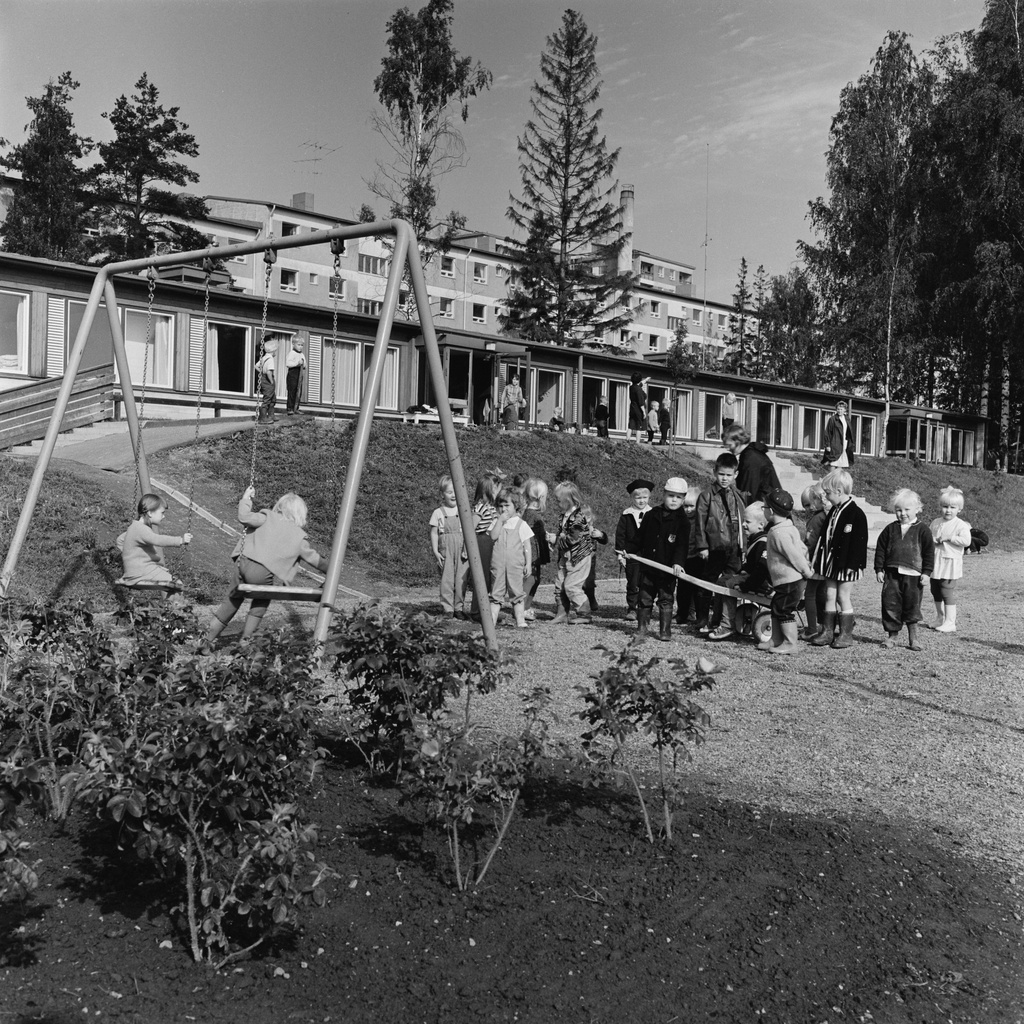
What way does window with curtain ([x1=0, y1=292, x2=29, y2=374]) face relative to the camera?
toward the camera

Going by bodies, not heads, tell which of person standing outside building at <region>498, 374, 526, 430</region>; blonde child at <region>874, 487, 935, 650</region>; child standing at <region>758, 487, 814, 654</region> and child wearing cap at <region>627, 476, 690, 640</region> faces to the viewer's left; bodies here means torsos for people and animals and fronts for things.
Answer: the child standing

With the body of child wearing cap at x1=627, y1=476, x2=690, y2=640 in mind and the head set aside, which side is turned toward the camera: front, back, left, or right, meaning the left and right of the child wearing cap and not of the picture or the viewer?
front

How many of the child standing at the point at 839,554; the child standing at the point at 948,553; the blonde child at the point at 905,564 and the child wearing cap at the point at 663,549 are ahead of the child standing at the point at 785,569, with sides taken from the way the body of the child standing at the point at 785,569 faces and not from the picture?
1

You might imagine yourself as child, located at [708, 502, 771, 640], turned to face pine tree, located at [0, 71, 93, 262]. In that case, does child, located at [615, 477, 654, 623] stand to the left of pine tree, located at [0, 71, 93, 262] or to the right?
left

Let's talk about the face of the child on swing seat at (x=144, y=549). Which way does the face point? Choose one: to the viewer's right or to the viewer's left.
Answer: to the viewer's right

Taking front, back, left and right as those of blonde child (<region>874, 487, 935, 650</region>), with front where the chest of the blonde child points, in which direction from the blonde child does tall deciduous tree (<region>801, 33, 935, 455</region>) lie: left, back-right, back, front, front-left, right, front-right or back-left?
back

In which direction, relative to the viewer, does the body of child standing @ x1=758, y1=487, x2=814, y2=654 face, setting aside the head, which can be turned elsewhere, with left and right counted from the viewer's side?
facing to the left of the viewer

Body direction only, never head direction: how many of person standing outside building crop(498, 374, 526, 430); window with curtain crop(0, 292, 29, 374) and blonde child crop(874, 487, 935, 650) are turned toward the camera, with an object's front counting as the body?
3

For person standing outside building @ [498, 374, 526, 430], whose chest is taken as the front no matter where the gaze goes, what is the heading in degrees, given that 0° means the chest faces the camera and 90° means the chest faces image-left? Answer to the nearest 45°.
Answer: approximately 0°

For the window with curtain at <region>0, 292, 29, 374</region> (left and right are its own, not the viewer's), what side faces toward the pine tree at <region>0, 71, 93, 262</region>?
back

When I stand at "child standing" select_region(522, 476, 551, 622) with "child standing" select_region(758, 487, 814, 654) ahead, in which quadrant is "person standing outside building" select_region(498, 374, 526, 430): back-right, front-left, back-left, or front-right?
back-left

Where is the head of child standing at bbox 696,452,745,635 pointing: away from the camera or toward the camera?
toward the camera

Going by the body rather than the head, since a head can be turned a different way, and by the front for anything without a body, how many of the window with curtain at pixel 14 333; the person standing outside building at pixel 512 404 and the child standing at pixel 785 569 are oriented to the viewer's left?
1

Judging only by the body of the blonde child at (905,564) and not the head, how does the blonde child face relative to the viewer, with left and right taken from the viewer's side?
facing the viewer

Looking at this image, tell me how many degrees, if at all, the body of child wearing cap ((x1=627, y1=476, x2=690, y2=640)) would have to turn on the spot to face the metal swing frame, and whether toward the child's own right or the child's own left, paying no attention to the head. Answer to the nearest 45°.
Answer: approximately 45° to the child's own right

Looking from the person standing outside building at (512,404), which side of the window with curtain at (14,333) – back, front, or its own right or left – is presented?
left

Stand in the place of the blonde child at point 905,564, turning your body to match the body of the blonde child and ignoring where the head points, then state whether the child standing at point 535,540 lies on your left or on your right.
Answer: on your right

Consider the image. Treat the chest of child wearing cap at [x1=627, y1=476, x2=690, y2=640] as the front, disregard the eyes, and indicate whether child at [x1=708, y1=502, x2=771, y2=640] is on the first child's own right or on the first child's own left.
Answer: on the first child's own left
